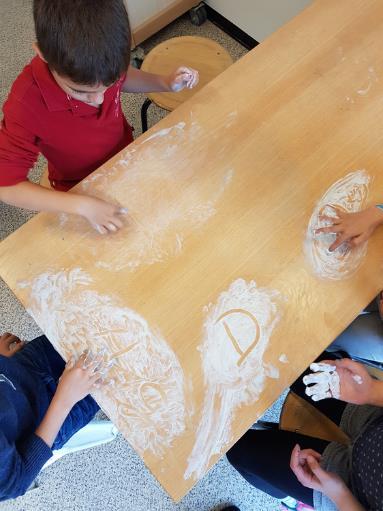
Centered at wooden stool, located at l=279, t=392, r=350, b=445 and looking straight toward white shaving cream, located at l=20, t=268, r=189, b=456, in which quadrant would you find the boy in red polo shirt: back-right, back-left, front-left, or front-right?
front-right

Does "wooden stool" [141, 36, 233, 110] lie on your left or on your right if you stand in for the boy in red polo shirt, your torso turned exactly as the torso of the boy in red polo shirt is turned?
on your left

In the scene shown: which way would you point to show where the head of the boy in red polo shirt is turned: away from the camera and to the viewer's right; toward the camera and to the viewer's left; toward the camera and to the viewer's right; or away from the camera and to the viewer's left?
toward the camera and to the viewer's right

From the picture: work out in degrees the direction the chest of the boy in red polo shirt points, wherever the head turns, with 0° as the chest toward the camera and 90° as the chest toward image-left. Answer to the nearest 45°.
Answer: approximately 315°

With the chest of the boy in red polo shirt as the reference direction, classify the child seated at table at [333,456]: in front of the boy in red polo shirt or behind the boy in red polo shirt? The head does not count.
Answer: in front

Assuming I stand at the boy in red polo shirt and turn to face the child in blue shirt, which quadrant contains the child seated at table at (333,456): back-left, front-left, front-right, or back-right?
front-left

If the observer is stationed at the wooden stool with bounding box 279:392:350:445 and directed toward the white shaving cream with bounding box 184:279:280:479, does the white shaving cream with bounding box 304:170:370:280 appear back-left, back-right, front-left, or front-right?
front-right

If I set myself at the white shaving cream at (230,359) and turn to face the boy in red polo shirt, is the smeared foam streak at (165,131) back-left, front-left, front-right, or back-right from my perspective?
front-right
